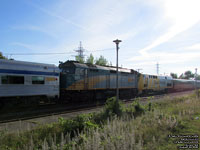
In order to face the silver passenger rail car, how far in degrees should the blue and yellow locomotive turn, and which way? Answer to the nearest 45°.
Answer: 0° — it already faces it

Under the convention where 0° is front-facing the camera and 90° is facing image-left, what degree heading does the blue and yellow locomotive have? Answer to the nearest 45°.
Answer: approximately 45°
